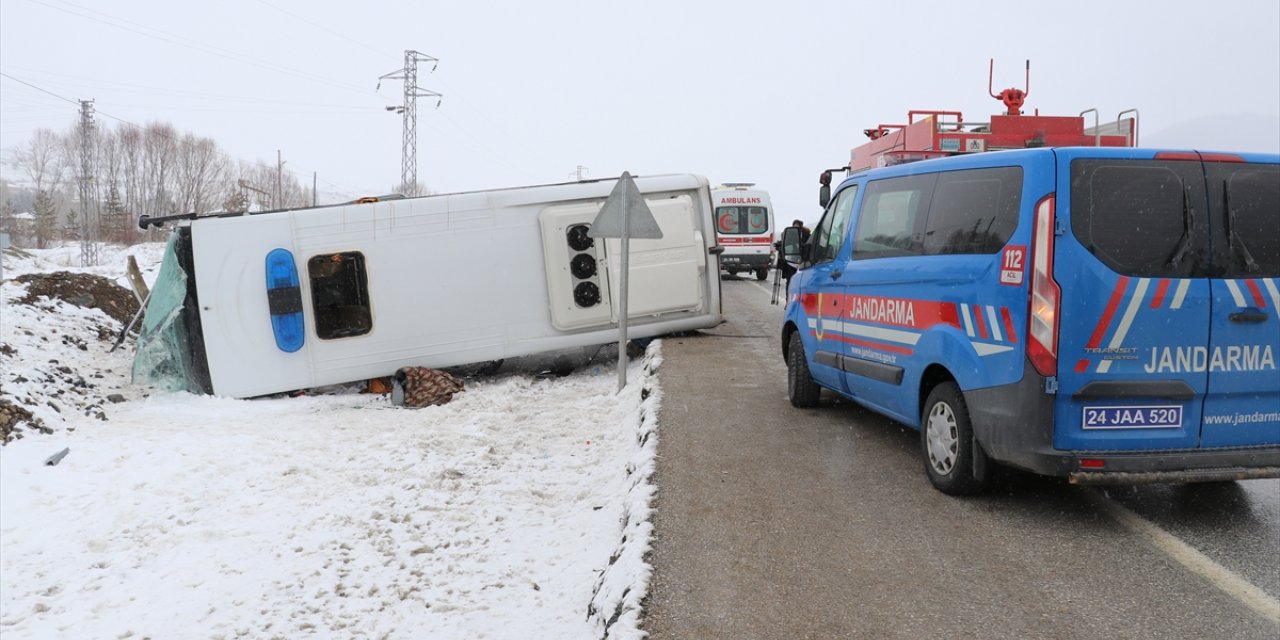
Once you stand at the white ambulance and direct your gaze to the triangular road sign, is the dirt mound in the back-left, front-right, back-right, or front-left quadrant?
front-right

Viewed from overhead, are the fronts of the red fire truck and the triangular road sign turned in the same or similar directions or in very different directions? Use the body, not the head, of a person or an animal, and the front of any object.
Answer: same or similar directions

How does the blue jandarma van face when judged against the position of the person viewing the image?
facing away from the viewer and to the left of the viewer

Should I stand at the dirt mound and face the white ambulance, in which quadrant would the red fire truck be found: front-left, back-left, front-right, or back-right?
front-right

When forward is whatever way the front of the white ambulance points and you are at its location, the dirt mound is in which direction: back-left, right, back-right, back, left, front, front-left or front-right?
back-left

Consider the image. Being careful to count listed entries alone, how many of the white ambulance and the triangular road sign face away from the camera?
2

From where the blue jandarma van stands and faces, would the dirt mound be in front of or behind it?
in front

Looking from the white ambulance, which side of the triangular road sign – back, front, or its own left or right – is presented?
front

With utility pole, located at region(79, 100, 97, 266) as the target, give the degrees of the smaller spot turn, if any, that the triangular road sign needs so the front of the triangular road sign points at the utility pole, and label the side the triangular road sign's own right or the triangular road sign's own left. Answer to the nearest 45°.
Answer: approximately 45° to the triangular road sign's own left

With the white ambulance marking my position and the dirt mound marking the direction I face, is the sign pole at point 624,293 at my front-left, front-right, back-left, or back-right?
front-left

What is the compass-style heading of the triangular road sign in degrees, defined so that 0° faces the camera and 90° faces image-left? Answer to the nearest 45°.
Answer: approximately 180°

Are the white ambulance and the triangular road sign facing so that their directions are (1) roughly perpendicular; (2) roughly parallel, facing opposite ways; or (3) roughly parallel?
roughly parallel
